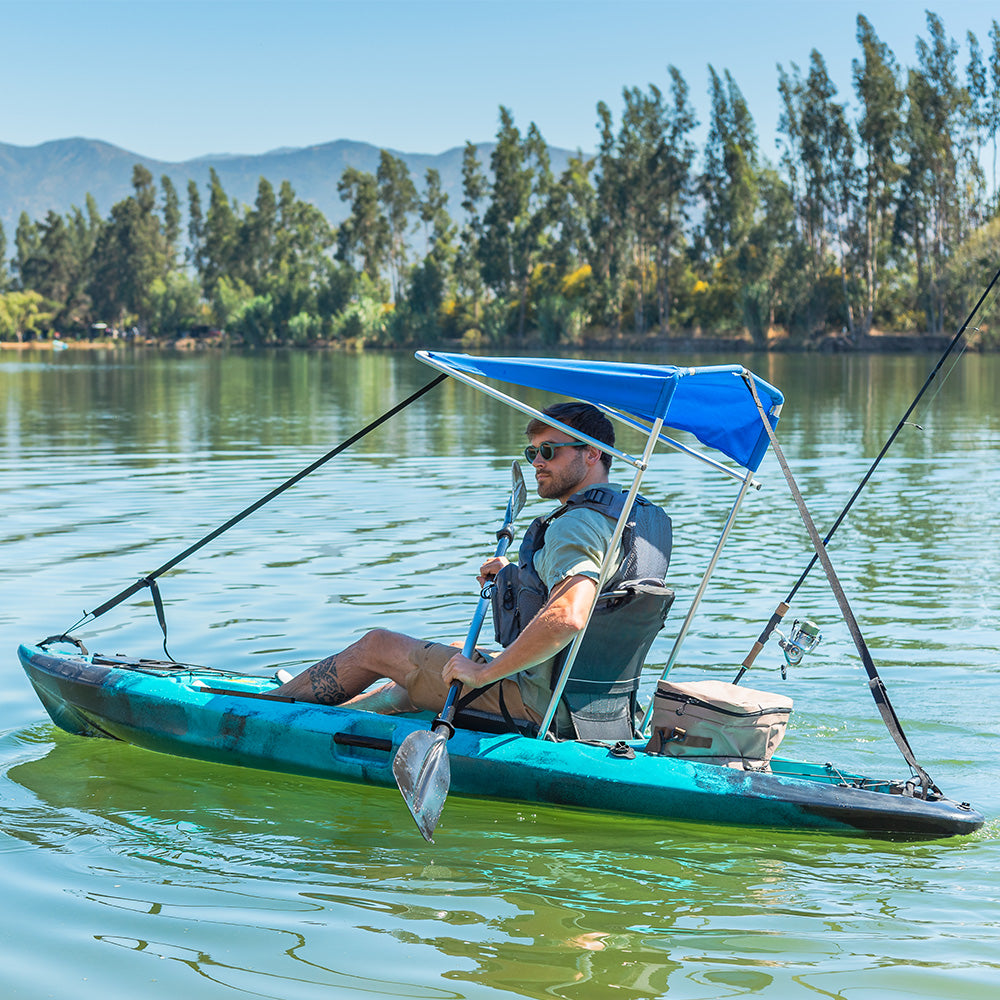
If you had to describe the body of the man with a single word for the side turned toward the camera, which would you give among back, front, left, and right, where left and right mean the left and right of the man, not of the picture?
left

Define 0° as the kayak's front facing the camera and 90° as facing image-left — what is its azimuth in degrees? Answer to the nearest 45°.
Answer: approximately 90°
